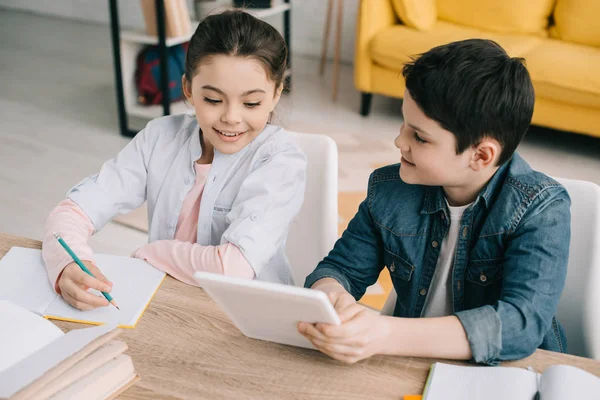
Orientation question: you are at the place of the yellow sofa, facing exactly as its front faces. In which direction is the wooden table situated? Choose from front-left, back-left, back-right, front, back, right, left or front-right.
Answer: front-left

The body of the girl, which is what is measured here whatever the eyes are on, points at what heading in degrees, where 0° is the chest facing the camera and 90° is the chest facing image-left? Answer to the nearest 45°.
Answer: approximately 45°

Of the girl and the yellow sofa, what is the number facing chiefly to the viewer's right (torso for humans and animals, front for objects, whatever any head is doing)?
0

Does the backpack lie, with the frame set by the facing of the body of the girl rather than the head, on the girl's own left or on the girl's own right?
on the girl's own right

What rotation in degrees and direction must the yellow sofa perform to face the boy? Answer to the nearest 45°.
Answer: approximately 45° to its left

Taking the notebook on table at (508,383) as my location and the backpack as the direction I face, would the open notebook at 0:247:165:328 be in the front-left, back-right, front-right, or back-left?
front-left

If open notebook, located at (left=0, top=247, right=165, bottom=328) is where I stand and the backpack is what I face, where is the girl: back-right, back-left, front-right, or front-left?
front-right

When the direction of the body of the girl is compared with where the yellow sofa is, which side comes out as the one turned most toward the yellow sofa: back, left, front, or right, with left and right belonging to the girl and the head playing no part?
back

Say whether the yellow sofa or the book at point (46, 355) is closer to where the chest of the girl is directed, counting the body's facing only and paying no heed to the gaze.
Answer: the book

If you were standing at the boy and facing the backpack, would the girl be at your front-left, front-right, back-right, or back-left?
front-left

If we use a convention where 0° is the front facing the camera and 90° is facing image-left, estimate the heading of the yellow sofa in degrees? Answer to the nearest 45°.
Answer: approximately 45°

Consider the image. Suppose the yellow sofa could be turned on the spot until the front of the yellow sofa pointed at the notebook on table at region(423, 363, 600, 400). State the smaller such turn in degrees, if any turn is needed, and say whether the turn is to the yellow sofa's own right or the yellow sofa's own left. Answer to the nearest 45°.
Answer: approximately 45° to the yellow sofa's own left

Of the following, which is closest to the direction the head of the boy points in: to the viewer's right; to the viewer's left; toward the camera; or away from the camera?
to the viewer's left

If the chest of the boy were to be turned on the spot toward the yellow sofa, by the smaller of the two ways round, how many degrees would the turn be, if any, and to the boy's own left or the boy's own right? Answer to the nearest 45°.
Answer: approximately 135° to the boy's own right
